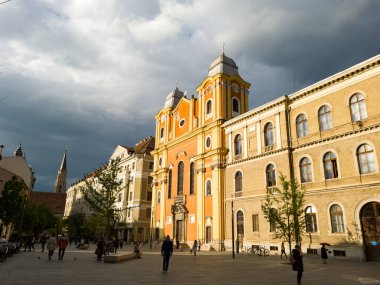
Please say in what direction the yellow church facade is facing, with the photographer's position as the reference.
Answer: facing the viewer and to the left of the viewer

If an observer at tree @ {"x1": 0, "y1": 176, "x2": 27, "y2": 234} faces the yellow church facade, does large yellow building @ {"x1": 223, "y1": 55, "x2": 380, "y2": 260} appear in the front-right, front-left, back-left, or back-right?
front-right

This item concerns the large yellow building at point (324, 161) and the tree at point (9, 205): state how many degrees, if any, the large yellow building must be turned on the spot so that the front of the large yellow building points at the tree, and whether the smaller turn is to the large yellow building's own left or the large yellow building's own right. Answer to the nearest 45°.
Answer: approximately 45° to the large yellow building's own right

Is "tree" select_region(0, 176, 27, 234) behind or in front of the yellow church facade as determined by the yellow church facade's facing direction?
in front

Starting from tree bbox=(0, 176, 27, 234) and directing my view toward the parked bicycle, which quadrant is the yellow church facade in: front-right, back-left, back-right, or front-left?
front-left

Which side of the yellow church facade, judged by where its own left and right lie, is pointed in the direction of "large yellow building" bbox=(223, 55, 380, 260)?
left

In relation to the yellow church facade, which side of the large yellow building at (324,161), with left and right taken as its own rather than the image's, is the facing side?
right

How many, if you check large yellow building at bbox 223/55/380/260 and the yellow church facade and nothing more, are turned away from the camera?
0

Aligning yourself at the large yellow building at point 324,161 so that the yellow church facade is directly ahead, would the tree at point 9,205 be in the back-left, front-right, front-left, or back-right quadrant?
front-left

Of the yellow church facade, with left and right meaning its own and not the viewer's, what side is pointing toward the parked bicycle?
left
